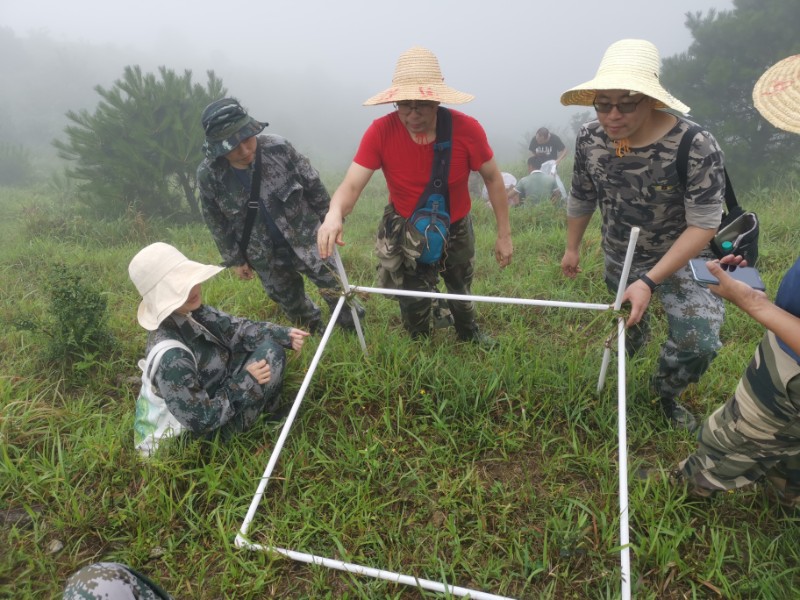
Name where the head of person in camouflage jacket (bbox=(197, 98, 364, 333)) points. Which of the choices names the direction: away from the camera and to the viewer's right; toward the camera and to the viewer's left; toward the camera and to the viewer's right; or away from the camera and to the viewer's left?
toward the camera and to the viewer's right

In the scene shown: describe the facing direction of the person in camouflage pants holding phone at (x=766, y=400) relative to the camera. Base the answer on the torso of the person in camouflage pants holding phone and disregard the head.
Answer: to the viewer's left

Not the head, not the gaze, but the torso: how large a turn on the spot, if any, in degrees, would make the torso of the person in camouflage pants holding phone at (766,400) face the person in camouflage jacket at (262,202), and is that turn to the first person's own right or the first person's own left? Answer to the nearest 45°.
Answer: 0° — they already face them

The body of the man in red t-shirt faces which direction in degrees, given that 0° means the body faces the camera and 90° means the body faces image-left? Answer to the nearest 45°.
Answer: approximately 0°

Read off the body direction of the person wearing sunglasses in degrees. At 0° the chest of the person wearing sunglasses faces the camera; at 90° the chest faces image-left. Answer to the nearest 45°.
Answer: approximately 45°

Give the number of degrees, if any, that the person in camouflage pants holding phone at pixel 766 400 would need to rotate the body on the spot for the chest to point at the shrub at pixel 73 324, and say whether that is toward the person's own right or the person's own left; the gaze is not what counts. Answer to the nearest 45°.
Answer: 0° — they already face it
